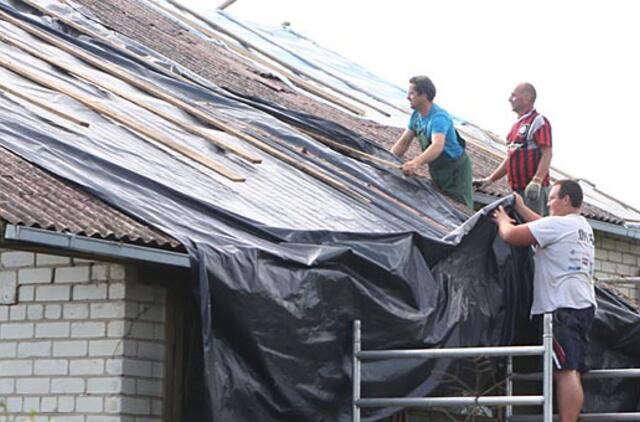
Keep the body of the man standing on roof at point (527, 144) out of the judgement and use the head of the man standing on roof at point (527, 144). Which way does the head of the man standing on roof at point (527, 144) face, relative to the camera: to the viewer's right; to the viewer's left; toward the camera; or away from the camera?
to the viewer's left

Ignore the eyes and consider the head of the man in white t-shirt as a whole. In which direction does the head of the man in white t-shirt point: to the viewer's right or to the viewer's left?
to the viewer's left

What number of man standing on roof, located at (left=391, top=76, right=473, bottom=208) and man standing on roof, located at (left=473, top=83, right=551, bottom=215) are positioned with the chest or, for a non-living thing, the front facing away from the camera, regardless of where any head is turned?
0

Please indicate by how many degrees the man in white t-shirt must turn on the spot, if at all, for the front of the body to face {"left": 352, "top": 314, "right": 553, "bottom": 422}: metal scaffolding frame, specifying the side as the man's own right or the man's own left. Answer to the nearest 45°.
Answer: approximately 90° to the man's own left

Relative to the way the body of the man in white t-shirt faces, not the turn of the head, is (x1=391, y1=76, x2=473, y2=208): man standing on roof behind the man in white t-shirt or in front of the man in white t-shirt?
in front

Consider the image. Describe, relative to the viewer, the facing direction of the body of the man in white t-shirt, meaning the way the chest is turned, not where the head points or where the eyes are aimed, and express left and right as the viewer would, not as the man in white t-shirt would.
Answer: facing away from the viewer and to the left of the viewer

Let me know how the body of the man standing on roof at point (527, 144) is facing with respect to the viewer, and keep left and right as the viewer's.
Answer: facing the viewer and to the left of the viewer

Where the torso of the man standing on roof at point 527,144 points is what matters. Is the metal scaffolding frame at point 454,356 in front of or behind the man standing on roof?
in front

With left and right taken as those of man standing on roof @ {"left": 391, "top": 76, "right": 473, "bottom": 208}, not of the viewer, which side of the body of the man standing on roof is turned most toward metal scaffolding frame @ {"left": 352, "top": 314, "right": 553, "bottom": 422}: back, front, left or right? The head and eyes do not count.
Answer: left

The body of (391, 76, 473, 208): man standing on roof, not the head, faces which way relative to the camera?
to the viewer's left

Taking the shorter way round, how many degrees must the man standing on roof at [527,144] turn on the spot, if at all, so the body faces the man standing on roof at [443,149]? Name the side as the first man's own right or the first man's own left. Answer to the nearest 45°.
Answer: approximately 90° to the first man's own right

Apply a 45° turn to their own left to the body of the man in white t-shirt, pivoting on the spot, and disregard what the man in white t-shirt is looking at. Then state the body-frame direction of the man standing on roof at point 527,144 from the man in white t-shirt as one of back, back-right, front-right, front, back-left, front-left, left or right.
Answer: right
